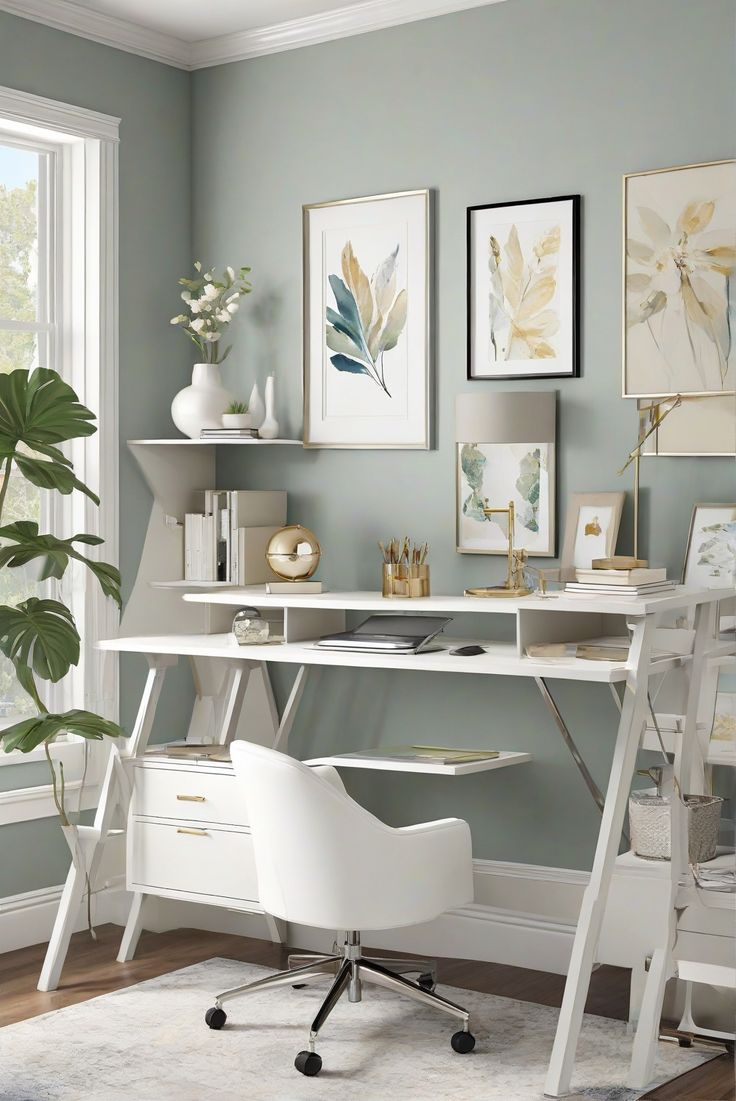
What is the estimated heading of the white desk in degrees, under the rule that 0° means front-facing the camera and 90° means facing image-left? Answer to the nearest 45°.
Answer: approximately 0°

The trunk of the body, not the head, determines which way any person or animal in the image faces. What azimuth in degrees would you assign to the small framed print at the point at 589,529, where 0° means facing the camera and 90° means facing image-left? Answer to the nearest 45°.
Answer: approximately 0°

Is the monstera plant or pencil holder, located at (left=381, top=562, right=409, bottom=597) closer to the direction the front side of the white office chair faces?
the pencil holder

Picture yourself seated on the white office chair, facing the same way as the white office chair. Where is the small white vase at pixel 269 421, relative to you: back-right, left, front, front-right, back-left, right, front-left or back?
front-left
